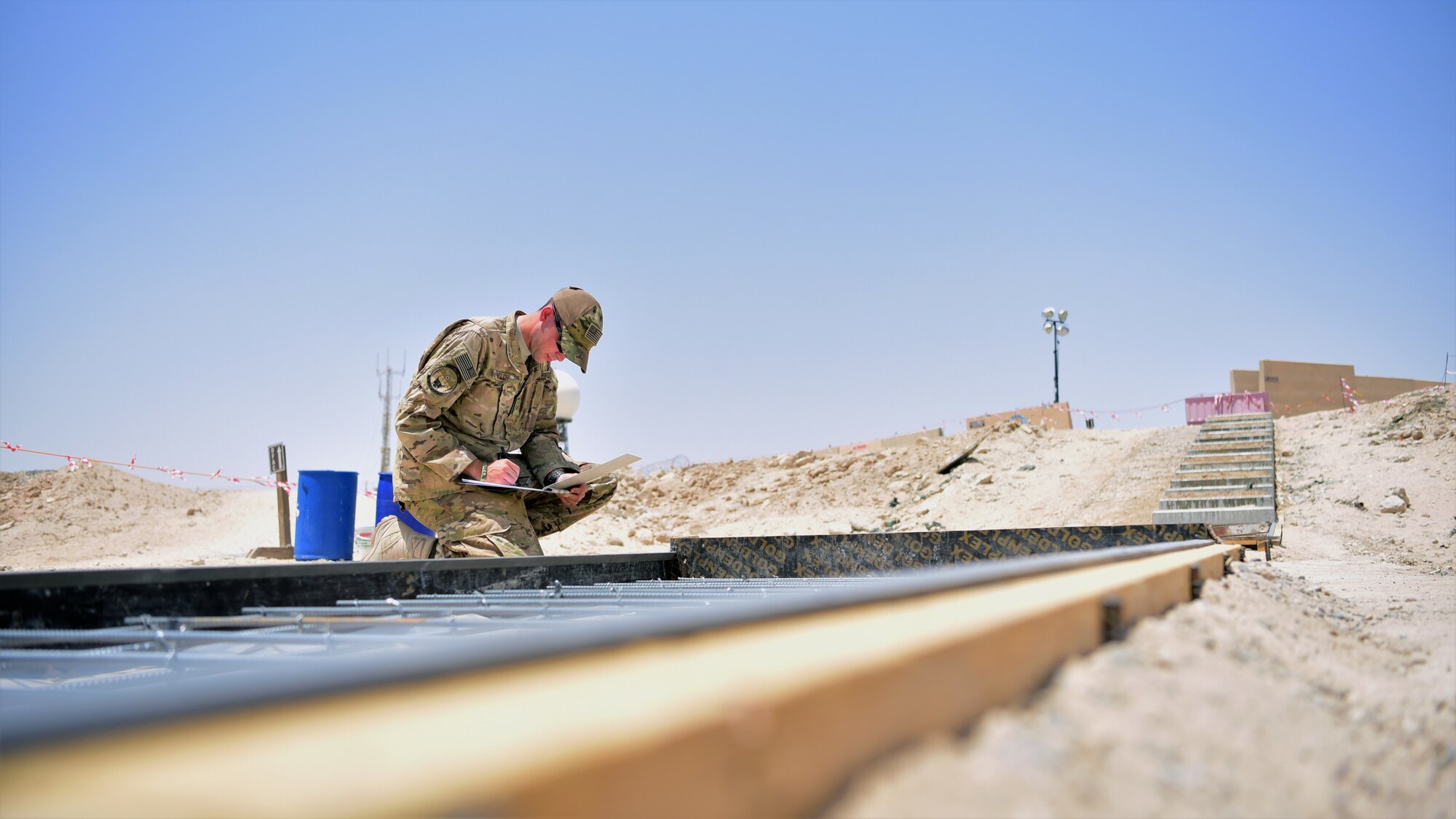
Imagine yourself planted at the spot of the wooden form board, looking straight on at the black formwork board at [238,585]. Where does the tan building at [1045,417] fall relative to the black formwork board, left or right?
right

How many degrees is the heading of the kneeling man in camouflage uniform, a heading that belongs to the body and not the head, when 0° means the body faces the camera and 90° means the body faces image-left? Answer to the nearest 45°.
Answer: approximately 315°

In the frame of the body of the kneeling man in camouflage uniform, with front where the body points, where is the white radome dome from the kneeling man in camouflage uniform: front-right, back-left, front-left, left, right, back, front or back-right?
back-left

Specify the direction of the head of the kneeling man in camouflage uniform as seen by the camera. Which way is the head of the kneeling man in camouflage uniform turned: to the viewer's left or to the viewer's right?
to the viewer's right

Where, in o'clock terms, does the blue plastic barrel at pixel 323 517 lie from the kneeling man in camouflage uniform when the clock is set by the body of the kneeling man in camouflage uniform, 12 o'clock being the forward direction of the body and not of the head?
The blue plastic barrel is roughly at 7 o'clock from the kneeling man in camouflage uniform.

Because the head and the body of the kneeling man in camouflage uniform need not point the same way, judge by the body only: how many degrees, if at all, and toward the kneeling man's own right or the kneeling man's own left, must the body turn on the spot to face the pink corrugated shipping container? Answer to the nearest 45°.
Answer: approximately 90° to the kneeling man's own left

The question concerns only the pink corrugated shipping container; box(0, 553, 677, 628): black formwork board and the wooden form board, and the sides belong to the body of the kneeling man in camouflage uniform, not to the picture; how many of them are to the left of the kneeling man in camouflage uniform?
1

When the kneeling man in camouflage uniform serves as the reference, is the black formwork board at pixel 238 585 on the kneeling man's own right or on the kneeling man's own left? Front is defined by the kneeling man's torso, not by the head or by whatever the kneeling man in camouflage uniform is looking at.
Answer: on the kneeling man's own right

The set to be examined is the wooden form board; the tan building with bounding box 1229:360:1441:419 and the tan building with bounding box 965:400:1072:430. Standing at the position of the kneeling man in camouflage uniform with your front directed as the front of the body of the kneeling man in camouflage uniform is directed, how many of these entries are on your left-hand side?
2

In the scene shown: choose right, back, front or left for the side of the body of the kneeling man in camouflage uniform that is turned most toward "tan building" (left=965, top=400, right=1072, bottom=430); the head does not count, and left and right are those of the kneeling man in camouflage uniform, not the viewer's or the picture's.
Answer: left

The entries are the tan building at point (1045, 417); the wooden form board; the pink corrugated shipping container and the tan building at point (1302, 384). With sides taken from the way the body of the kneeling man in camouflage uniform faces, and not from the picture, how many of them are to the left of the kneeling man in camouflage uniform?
3
